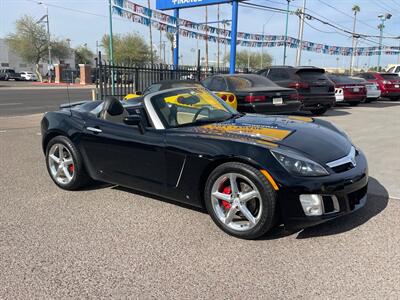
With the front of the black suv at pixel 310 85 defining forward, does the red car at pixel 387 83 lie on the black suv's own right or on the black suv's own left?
on the black suv's own right

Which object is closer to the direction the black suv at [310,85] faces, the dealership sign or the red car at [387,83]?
the dealership sign

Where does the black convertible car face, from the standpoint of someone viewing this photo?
facing the viewer and to the right of the viewer

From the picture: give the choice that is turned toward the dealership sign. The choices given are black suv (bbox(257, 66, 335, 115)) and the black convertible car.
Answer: the black suv

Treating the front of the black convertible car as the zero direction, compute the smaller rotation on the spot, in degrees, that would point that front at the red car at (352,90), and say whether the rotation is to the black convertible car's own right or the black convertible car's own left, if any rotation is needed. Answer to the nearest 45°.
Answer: approximately 90° to the black convertible car's own left

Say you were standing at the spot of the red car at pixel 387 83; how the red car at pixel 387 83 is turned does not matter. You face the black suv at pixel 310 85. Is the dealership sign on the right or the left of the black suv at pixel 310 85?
right

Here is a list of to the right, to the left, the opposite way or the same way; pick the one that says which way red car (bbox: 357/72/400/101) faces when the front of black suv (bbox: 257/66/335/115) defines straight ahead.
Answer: the same way

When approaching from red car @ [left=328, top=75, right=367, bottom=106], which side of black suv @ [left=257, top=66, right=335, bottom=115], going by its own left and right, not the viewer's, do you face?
right

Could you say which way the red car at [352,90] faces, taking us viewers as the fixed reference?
facing away from the viewer and to the left of the viewer

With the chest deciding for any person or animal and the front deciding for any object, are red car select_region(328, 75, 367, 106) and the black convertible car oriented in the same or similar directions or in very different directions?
very different directions

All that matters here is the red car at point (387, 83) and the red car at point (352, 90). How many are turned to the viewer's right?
0

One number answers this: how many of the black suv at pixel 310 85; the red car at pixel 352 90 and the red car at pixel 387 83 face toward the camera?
0

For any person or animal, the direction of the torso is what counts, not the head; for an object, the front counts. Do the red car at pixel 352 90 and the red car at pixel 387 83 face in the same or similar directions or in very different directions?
same or similar directions

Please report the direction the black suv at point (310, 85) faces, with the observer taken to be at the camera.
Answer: facing away from the viewer and to the left of the viewer

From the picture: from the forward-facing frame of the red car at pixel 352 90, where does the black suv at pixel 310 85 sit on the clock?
The black suv is roughly at 8 o'clock from the red car.

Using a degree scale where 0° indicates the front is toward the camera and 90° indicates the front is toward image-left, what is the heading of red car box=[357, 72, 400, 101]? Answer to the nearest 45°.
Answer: approximately 135°

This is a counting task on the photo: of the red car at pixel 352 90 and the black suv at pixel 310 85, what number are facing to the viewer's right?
0

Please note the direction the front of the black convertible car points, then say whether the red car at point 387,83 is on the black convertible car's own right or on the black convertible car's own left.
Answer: on the black convertible car's own left
